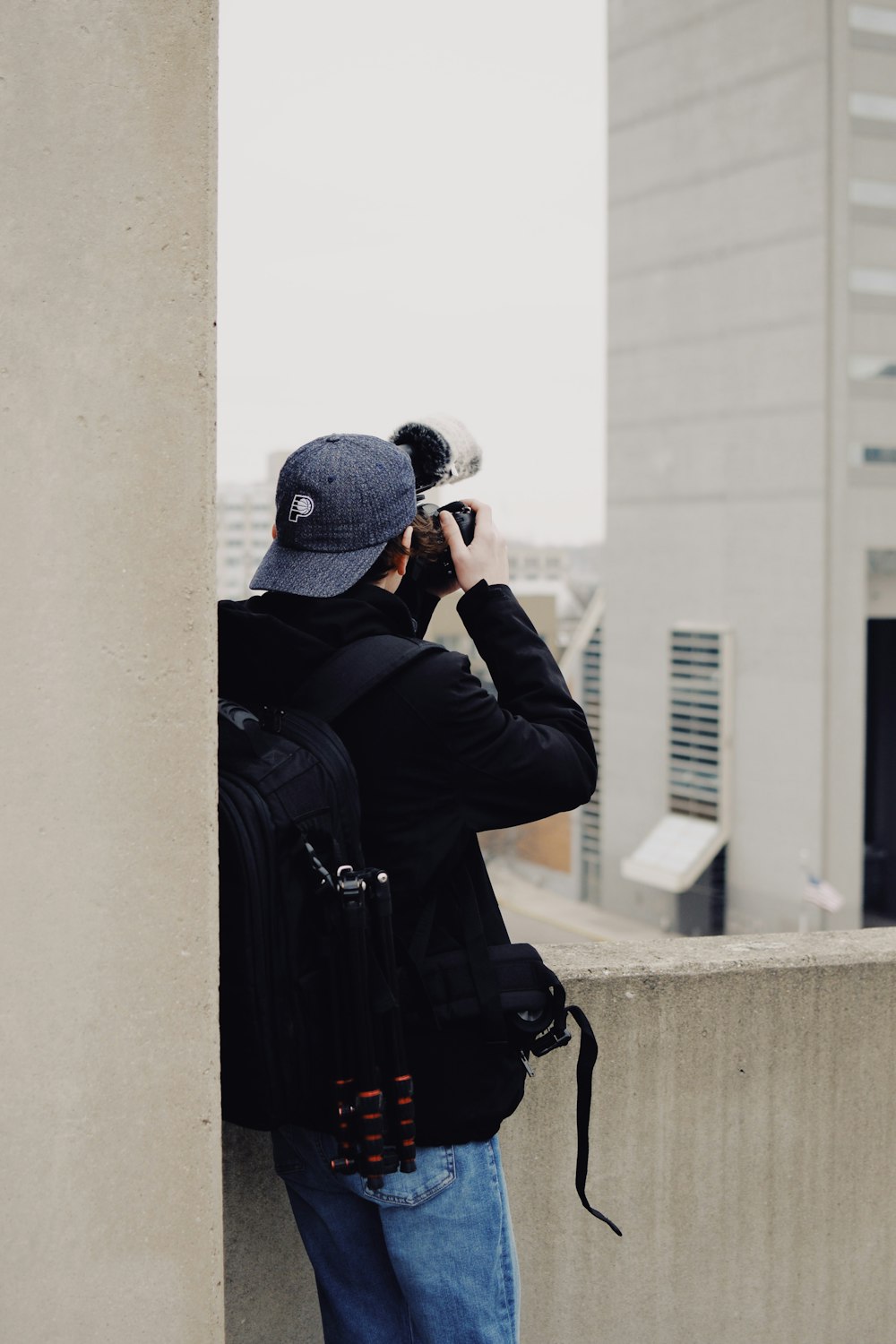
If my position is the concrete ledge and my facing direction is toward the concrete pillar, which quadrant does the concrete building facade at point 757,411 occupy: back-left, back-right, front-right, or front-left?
back-right

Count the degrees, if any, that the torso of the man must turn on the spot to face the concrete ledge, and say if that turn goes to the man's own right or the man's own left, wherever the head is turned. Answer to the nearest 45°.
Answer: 0° — they already face it

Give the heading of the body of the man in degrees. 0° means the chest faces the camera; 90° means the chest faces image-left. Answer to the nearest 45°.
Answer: approximately 225°
